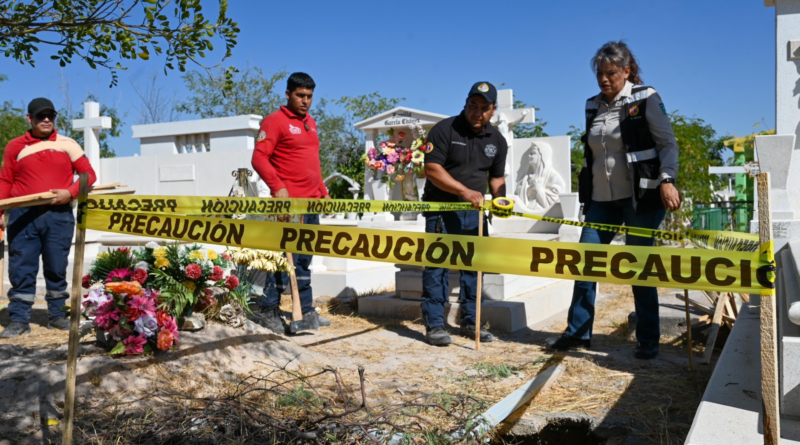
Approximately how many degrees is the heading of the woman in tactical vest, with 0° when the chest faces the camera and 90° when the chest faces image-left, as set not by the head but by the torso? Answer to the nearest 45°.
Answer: approximately 45°

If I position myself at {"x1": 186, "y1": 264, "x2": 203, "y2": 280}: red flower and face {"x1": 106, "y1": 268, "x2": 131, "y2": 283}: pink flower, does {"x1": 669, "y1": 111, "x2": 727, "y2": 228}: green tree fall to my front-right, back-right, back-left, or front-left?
back-right

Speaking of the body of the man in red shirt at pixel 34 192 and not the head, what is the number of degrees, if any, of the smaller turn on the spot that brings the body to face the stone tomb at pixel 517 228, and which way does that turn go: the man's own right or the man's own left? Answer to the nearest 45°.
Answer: approximately 90° to the man's own left

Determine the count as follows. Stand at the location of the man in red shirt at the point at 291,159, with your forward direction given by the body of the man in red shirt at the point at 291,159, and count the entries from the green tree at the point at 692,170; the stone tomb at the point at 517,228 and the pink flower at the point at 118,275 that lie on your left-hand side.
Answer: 2

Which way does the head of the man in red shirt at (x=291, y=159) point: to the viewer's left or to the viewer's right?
to the viewer's right

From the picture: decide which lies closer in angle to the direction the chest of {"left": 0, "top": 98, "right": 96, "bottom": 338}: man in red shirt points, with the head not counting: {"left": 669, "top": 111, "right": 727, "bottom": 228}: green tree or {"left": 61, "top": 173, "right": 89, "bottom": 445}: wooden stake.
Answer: the wooden stake

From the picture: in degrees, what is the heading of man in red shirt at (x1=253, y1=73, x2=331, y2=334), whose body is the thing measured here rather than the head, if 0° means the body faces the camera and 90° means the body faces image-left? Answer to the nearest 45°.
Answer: approximately 315°

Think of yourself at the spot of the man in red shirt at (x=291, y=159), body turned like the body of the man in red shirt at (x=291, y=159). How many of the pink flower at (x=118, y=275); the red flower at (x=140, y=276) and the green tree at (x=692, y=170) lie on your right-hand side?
2
